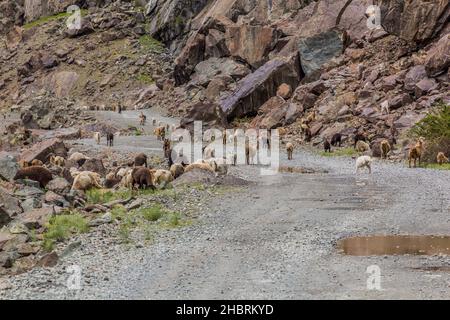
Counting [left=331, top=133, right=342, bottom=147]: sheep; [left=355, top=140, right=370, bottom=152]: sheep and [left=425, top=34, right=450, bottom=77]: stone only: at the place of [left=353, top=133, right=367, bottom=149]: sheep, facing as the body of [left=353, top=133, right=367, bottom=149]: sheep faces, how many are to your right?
1
